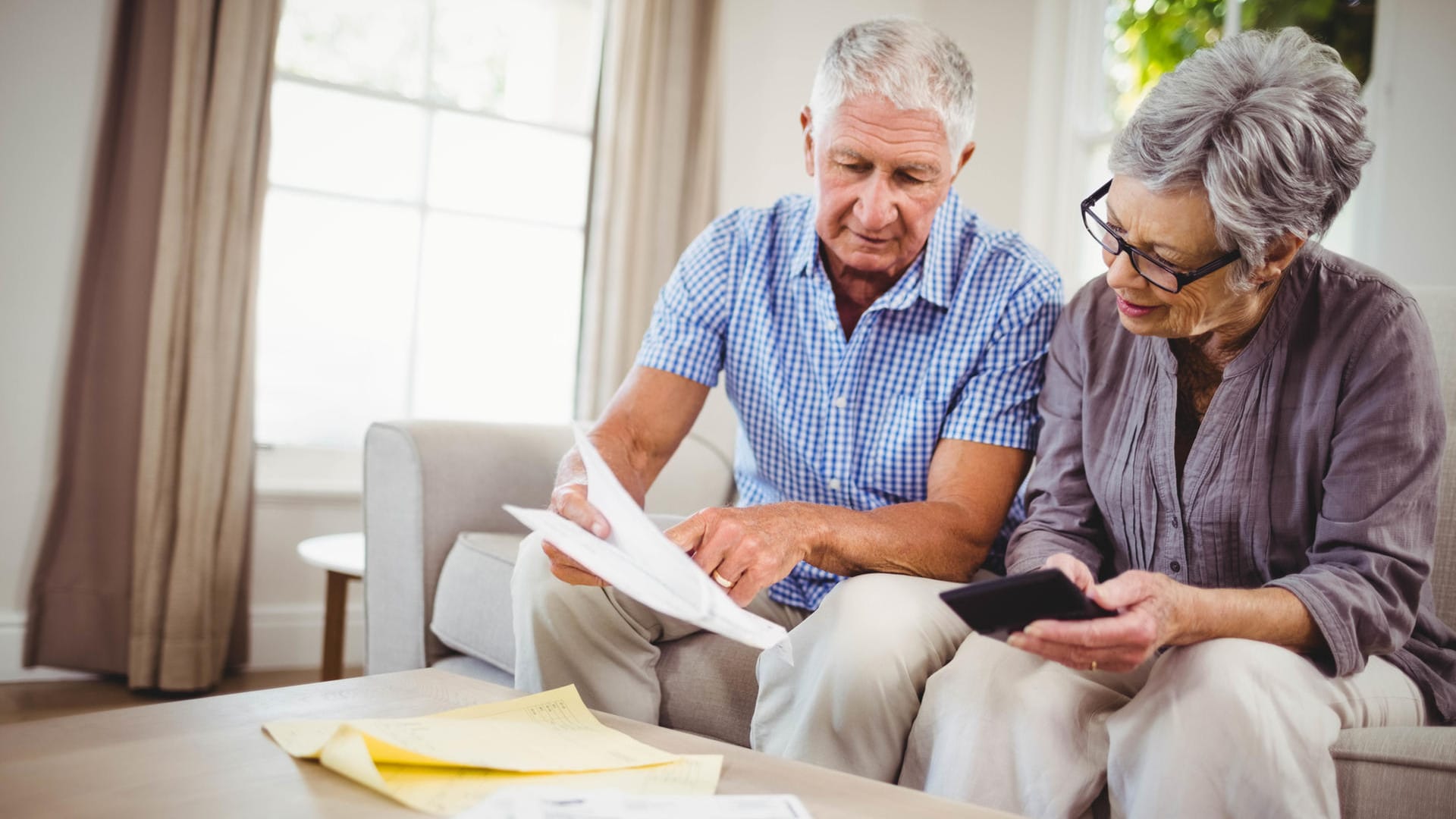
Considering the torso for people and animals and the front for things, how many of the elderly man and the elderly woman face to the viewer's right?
0

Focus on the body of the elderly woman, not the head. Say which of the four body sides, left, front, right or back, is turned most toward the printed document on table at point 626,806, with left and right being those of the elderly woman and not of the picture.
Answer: front

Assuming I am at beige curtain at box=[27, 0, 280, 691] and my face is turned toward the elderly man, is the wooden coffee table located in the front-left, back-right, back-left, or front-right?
front-right

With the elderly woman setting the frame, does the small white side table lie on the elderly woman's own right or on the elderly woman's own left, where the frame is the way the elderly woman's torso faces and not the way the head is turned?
on the elderly woman's own right

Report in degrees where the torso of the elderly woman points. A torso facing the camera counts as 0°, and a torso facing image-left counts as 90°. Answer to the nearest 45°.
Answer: approximately 45°

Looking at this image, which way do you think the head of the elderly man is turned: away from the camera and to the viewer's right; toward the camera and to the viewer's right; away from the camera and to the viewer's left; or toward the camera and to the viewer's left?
toward the camera and to the viewer's left

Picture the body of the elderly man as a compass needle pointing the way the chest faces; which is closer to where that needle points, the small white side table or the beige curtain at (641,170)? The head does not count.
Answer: the small white side table

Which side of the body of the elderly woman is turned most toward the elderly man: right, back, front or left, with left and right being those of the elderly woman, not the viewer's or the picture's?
right

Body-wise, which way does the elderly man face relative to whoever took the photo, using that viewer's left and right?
facing the viewer and to the left of the viewer

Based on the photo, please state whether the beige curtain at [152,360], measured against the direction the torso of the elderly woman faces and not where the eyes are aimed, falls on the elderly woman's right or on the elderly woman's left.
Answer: on the elderly woman's right
